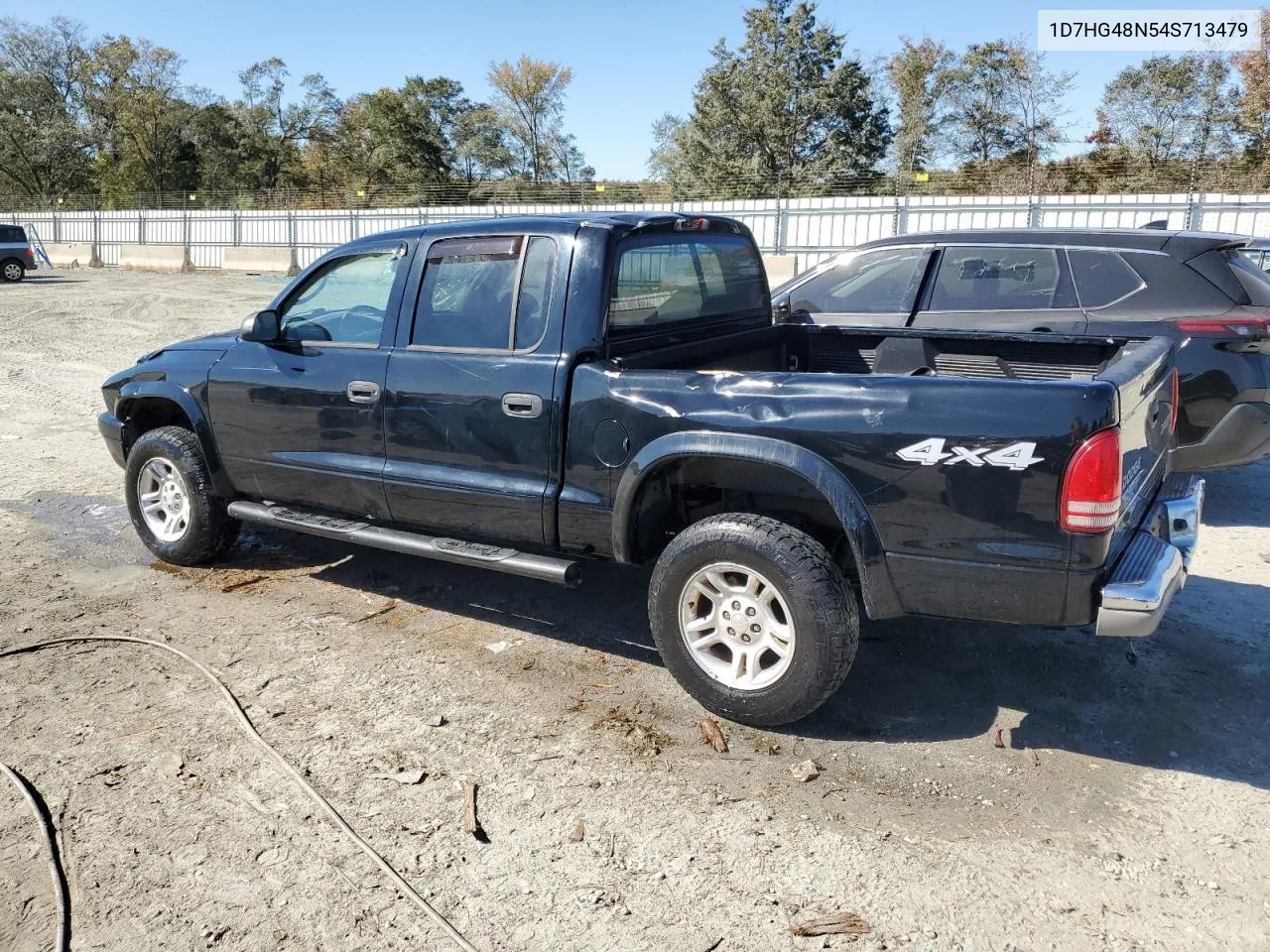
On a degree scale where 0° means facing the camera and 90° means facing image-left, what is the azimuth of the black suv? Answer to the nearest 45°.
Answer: approximately 90°

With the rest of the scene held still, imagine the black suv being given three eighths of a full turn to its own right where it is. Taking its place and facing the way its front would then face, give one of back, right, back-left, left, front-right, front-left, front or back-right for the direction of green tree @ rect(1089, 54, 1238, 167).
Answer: front-left

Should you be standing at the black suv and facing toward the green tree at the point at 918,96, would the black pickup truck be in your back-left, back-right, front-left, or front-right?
back-left

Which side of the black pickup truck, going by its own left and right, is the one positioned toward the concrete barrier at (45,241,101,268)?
front

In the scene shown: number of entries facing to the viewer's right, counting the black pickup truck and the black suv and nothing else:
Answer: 0

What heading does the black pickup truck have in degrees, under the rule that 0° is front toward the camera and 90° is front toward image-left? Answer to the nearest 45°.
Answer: approximately 135°

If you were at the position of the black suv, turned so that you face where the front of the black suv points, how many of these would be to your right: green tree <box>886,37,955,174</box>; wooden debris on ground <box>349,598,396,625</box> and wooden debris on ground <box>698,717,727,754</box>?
1

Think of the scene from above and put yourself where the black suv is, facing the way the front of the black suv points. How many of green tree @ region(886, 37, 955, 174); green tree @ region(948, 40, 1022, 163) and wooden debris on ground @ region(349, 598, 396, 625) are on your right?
2

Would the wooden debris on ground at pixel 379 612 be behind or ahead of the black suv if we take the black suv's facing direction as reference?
ahead

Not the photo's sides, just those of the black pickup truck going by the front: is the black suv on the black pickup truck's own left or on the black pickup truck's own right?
on the black pickup truck's own right

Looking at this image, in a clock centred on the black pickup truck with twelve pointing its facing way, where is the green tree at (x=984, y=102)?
The green tree is roughly at 2 o'clock from the black pickup truck.

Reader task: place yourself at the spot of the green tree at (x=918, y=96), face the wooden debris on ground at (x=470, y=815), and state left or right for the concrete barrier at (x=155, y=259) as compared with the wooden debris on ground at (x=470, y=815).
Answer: right
